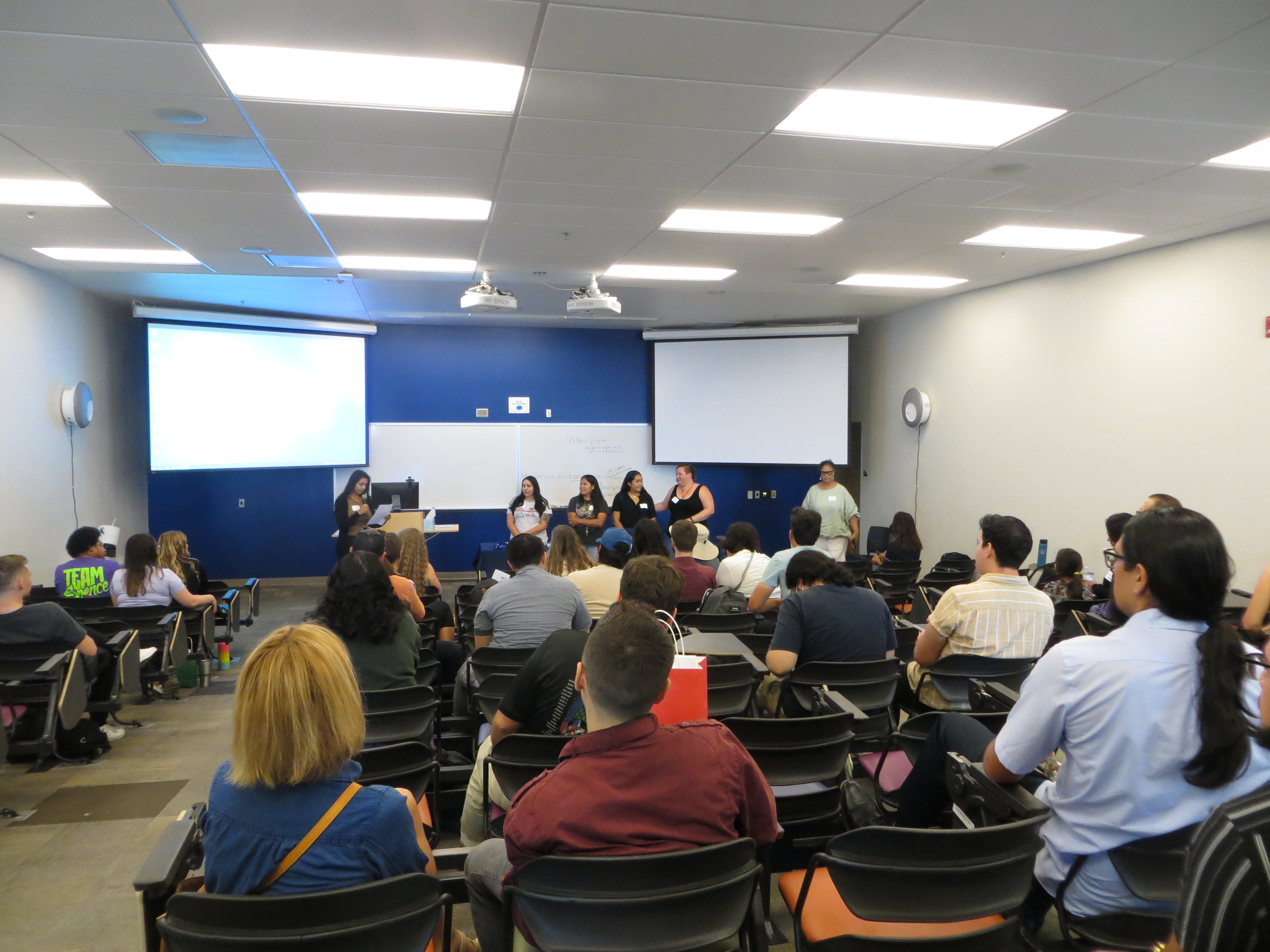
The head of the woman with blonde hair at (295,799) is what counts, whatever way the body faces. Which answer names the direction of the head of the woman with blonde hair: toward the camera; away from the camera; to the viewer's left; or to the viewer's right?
away from the camera

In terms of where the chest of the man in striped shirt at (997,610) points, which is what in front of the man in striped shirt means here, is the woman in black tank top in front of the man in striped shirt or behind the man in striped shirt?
in front

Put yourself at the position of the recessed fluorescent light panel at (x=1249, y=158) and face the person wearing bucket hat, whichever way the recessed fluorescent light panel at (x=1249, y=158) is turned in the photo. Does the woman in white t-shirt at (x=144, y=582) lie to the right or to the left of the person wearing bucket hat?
left

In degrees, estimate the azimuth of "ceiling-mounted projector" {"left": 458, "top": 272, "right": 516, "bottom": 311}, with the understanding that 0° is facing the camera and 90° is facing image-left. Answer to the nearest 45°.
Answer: approximately 135°

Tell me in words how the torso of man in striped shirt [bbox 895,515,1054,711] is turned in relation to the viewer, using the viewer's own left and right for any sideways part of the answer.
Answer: facing away from the viewer and to the left of the viewer

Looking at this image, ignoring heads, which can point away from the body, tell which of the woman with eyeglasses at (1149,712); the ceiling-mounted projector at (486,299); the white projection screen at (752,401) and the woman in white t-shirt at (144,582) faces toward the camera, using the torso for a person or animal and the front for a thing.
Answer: the white projection screen

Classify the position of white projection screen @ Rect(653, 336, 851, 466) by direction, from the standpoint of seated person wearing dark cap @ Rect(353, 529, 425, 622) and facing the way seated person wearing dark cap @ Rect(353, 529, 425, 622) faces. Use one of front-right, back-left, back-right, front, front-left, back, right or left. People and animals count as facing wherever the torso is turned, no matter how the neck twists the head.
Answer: front-right

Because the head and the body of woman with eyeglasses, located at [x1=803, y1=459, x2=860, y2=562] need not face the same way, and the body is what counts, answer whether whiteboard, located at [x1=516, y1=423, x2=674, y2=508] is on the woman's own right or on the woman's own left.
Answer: on the woman's own right

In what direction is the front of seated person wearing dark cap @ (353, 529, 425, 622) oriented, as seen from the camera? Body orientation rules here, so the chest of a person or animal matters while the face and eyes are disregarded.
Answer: facing away from the viewer

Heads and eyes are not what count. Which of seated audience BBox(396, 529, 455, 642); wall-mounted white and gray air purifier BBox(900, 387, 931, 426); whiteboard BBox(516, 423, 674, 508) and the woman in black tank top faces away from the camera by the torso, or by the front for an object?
the seated audience

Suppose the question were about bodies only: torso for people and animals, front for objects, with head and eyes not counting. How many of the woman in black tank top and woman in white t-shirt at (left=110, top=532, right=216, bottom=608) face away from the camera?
1

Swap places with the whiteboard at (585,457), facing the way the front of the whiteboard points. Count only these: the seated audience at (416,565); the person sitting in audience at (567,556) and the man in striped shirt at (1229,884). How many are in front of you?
3

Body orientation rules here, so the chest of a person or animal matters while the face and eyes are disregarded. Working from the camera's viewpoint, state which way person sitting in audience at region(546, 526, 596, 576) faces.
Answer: facing away from the viewer

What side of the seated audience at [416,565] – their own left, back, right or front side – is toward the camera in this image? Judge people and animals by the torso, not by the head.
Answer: back

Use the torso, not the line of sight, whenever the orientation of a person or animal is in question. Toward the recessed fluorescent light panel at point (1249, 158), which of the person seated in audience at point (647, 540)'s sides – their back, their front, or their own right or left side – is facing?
right

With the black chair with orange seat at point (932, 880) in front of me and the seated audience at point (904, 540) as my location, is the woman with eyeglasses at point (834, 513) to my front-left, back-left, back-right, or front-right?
back-right

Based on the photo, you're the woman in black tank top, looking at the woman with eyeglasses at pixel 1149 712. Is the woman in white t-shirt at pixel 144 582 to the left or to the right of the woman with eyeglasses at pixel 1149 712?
right

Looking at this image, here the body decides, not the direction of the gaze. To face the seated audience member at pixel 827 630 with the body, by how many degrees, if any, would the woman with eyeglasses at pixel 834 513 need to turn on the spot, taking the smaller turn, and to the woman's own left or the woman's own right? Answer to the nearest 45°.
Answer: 0° — they already face them
